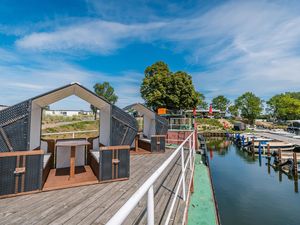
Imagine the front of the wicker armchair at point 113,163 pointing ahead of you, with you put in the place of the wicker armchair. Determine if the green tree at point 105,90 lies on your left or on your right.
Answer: on your right

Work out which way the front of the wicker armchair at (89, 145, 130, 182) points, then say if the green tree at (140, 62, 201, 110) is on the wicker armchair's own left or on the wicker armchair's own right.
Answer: on the wicker armchair's own right

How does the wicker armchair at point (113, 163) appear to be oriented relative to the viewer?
to the viewer's left

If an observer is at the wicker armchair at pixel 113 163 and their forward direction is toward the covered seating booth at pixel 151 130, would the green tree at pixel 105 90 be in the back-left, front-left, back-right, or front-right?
front-left

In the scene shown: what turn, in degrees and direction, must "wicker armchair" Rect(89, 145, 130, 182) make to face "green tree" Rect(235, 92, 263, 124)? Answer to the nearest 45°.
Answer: approximately 135° to its right
